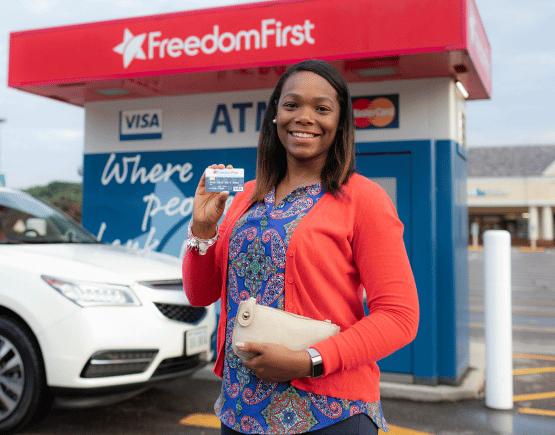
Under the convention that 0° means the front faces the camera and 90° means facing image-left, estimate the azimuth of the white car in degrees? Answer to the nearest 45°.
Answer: approximately 315°

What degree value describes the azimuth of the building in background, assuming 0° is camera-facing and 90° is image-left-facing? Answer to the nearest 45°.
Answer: approximately 0°

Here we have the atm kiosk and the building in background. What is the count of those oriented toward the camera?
2

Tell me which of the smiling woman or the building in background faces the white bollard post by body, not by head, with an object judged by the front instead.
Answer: the building in background

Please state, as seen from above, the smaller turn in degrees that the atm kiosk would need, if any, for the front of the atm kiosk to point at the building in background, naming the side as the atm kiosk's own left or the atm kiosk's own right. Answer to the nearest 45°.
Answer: approximately 135° to the atm kiosk's own left

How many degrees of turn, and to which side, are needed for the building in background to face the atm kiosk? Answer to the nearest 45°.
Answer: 0° — it already faces it

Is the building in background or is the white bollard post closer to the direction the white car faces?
the white bollard post

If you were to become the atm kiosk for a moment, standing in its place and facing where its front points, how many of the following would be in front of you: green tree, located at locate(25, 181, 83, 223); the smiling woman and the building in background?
1

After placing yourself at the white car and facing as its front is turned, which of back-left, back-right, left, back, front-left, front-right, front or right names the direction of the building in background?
left
